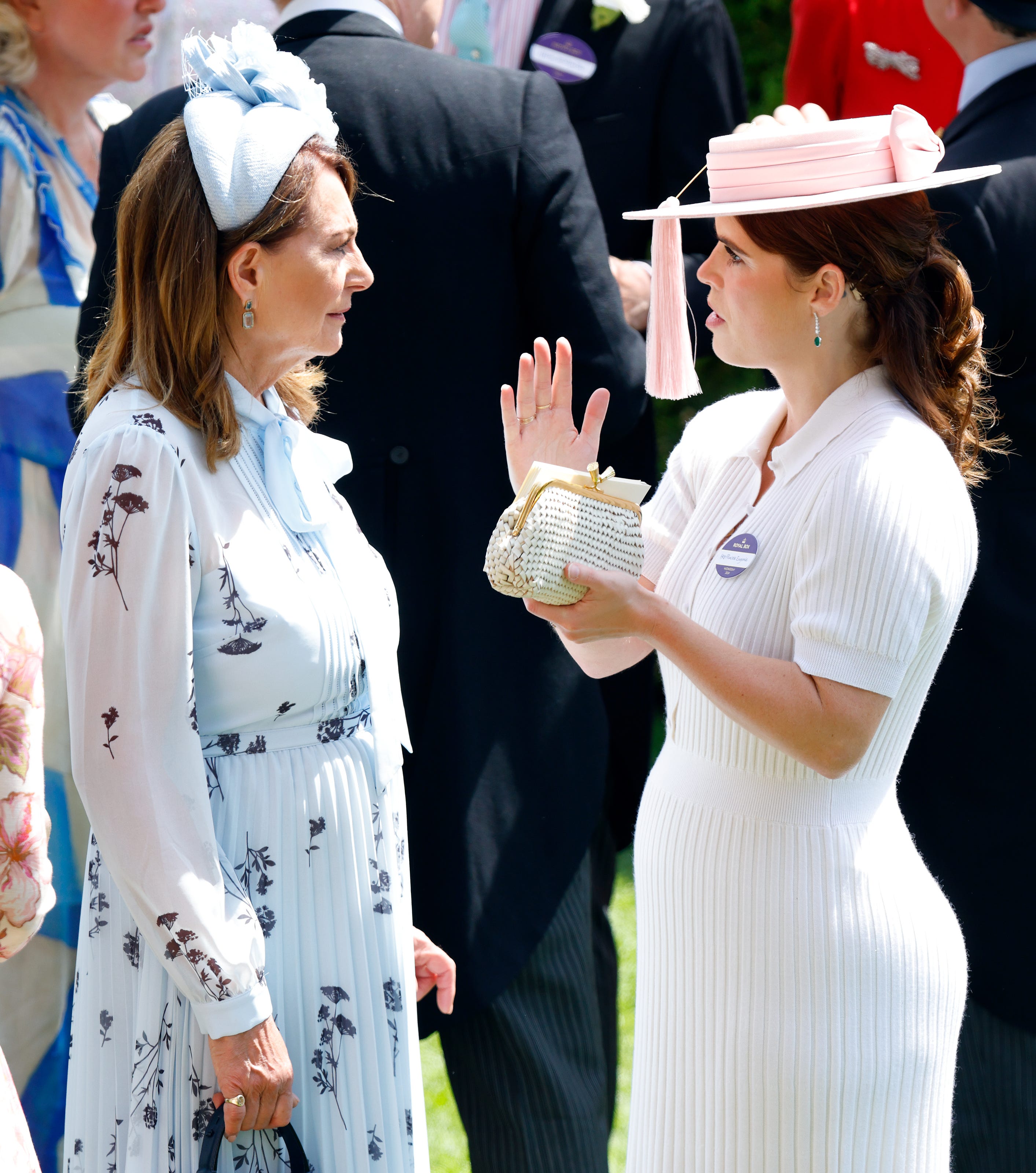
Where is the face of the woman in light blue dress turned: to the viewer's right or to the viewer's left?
to the viewer's right

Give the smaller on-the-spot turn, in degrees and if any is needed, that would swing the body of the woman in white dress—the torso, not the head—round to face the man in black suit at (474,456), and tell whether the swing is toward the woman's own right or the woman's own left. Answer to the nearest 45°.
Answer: approximately 45° to the woman's own right

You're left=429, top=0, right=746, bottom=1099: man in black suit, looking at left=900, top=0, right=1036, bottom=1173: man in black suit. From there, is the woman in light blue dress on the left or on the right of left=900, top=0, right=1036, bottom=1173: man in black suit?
right

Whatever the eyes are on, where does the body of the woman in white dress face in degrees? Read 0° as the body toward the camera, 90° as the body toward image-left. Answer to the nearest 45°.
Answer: approximately 90°

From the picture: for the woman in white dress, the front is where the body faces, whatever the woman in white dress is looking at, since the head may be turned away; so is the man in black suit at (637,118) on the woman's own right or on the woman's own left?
on the woman's own right

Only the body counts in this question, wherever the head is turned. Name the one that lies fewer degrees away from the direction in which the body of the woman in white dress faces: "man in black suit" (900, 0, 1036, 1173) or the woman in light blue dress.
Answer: the woman in light blue dress

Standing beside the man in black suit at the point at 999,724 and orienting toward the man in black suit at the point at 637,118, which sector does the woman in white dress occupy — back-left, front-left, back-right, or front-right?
back-left

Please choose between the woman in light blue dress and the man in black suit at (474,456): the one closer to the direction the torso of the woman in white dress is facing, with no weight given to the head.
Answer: the woman in light blue dress
